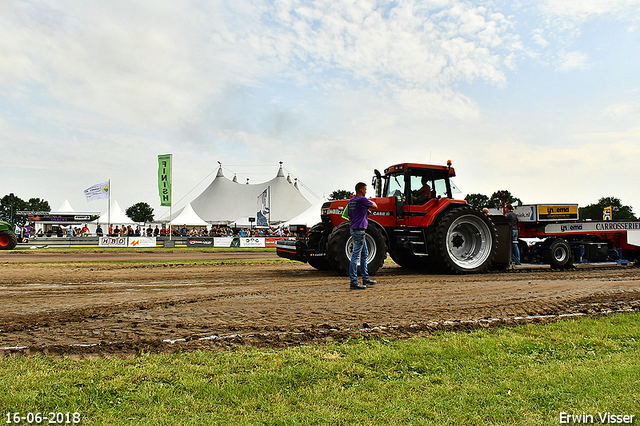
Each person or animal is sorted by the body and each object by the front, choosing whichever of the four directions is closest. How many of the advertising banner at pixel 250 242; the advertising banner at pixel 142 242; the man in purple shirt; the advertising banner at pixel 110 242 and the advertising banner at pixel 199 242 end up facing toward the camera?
4

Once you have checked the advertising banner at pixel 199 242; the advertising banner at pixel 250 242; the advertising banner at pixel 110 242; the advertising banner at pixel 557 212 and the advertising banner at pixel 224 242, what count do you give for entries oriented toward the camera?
5

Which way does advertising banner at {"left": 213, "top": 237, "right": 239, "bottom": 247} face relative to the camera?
toward the camera

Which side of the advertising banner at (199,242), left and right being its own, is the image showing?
front

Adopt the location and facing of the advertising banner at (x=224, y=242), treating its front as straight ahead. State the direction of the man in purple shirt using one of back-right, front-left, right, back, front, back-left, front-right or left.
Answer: front

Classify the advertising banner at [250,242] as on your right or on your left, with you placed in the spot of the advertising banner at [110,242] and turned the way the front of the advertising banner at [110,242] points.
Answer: on your left

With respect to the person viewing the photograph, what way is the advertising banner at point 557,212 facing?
facing the viewer

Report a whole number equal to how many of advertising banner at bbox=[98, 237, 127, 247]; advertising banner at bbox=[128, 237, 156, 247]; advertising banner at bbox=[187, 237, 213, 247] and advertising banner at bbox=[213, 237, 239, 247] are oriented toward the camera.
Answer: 4
